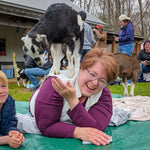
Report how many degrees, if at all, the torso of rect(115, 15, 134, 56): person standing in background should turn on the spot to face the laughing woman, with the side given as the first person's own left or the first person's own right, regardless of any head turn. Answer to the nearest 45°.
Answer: approximately 90° to the first person's own left

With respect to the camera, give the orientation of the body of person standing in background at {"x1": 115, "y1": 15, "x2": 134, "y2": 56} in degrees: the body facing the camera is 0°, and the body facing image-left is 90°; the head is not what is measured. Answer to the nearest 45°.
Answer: approximately 90°

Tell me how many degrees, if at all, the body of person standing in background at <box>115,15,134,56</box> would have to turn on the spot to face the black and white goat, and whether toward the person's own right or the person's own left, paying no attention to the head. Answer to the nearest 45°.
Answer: approximately 90° to the person's own left

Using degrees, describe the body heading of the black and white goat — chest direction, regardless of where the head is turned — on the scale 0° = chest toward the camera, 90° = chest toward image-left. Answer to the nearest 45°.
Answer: approximately 90°
